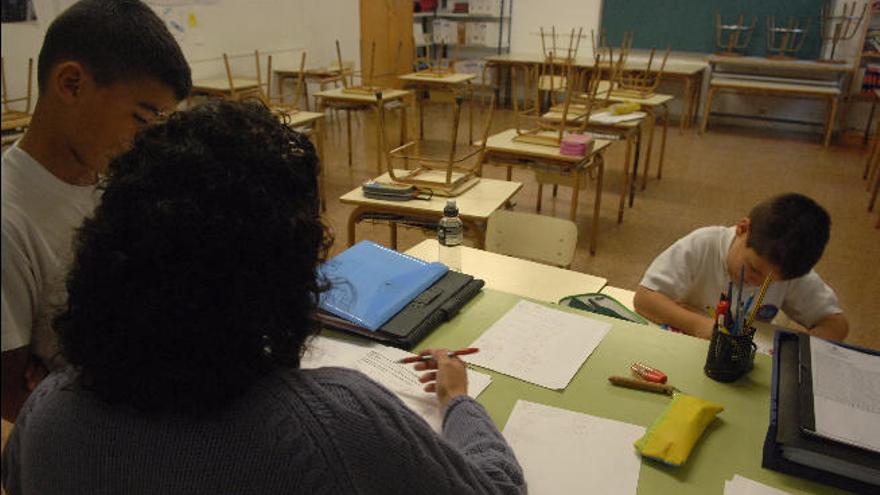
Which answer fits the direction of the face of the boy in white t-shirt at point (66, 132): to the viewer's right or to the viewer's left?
to the viewer's right

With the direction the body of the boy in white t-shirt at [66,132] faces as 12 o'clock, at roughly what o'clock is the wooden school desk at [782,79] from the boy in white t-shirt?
The wooden school desk is roughly at 11 o'clock from the boy in white t-shirt.

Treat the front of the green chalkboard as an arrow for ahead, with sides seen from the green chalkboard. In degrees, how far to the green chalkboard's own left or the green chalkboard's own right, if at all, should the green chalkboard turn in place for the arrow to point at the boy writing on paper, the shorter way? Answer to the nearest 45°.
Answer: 0° — it already faces them

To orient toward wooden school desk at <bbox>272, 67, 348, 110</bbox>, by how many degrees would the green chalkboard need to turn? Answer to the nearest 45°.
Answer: approximately 45° to its right

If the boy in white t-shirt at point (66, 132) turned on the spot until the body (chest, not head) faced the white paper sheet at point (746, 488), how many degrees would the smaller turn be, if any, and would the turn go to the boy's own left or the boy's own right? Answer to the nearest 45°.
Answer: approximately 45° to the boy's own right

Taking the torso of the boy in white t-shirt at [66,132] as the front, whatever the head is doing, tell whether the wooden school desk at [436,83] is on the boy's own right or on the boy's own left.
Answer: on the boy's own left

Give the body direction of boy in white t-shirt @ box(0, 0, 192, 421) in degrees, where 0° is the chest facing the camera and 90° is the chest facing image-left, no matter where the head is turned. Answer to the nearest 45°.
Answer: approximately 270°

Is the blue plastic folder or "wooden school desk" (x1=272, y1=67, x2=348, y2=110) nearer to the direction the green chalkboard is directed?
the blue plastic folder

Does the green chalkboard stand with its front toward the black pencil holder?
yes

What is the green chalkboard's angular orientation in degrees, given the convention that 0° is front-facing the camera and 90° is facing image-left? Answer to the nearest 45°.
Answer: approximately 0°

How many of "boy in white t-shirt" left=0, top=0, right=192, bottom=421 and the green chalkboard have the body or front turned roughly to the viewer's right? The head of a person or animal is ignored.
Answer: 1

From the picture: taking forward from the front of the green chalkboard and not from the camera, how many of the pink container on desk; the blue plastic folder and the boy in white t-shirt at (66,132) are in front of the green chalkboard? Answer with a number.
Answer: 3
